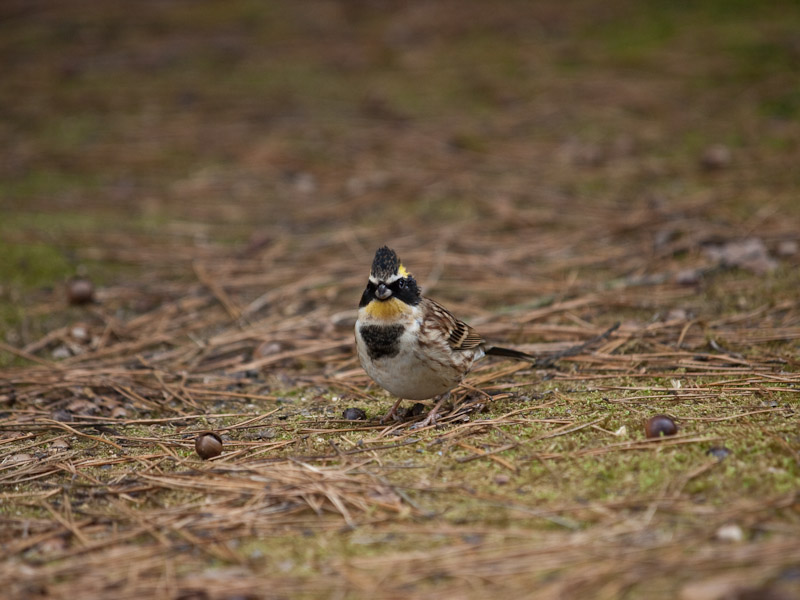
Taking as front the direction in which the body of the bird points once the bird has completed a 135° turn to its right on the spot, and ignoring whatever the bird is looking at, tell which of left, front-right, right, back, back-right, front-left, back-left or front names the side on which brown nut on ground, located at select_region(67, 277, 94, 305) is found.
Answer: front-left

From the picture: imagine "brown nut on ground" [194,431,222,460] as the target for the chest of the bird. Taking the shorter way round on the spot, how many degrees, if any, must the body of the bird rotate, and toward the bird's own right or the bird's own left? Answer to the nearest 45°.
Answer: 0° — it already faces it

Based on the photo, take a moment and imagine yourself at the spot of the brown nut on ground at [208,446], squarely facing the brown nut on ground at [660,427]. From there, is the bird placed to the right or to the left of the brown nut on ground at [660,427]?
left

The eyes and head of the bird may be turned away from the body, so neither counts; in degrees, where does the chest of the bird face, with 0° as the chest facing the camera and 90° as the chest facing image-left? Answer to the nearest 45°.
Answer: approximately 45°

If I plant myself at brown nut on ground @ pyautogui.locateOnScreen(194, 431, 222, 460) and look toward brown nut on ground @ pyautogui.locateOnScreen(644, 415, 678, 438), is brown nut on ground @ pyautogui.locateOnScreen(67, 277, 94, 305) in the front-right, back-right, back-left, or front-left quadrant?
back-left

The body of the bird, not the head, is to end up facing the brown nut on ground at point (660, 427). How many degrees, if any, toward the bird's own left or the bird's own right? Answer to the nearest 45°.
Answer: approximately 90° to the bird's own left
